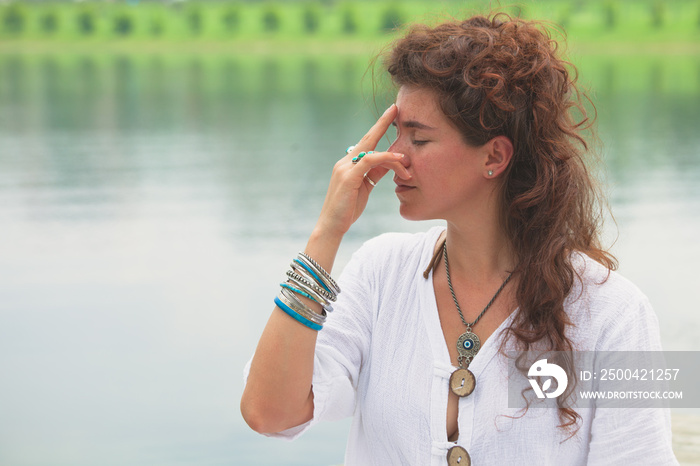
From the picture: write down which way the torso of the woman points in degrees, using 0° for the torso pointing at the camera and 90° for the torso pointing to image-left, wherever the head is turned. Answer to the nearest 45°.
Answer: approximately 45°
